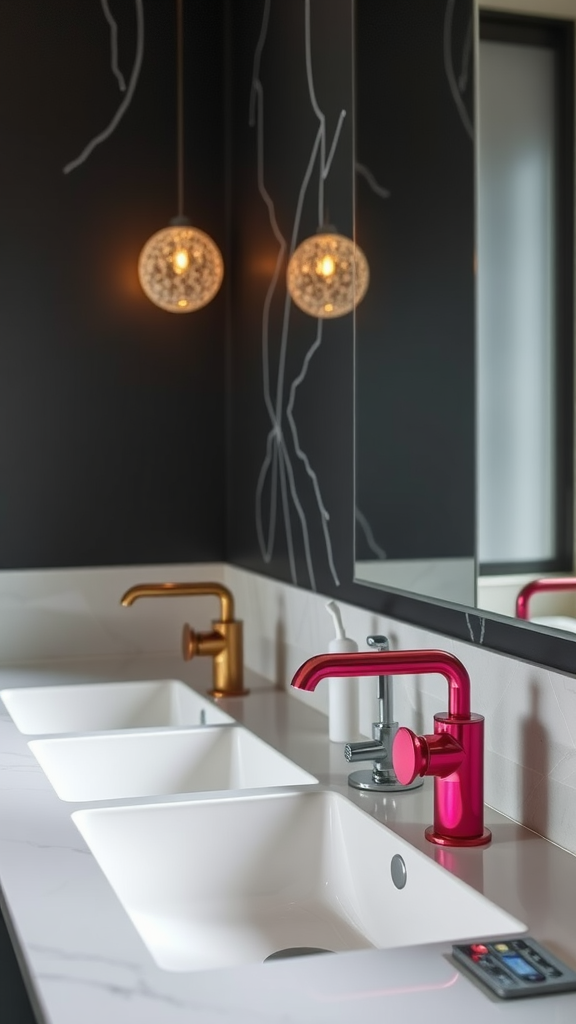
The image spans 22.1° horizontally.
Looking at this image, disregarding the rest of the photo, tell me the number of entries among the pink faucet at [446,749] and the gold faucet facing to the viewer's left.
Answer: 2

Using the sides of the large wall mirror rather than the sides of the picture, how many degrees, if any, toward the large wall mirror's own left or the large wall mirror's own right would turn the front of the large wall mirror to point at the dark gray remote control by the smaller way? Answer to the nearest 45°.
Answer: approximately 45° to the large wall mirror's own left

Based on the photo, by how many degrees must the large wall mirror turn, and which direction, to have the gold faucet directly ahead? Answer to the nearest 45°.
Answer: approximately 90° to its right

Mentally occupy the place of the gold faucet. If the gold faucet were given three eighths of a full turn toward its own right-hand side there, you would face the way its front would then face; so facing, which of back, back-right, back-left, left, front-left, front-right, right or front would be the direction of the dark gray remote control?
back-right

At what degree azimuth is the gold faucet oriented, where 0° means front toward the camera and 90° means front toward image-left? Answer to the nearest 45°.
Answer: approximately 90°

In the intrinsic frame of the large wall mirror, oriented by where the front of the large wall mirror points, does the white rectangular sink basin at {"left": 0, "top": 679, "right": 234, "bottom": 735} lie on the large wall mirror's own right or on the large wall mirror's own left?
on the large wall mirror's own right

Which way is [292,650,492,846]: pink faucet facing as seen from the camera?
to the viewer's left

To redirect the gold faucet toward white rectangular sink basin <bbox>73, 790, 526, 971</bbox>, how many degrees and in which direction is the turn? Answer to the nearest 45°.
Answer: approximately 90° to its left
